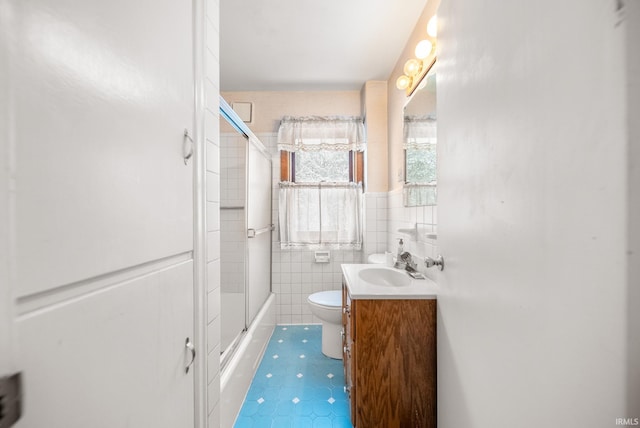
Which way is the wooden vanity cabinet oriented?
to the viewer's left

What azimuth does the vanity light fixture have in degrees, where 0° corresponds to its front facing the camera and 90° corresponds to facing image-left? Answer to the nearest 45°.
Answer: approximately 90°

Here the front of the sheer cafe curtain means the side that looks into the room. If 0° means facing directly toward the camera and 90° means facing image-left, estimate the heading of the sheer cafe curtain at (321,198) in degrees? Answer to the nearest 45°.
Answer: approximately 0°

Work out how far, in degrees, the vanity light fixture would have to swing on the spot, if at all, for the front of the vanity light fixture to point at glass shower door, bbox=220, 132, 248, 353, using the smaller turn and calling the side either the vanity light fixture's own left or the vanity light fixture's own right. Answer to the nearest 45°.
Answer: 0° — it already faces it

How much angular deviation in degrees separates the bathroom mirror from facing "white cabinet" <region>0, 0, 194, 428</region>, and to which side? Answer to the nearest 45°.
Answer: approximately 90° to its left

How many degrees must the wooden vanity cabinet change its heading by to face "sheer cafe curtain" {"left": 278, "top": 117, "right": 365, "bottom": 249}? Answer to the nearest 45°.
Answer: approximately 45° to its right

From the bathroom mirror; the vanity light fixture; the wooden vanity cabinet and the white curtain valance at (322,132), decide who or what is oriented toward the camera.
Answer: the white curtain valance

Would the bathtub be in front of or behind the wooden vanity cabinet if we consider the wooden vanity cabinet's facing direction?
in front

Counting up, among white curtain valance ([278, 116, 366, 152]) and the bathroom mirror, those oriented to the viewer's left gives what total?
1

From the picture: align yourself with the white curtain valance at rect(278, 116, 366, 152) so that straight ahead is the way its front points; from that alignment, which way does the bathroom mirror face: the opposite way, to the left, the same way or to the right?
to the right

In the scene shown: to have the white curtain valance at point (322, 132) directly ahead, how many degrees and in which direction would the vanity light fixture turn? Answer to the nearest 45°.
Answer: approximately 45° to its right

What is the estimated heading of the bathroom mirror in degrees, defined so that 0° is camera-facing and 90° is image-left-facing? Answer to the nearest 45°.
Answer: approximately 90°

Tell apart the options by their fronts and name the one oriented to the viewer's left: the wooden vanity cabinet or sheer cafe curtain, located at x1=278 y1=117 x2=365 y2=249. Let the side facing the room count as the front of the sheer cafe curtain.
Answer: the wooden vanity cabinet
